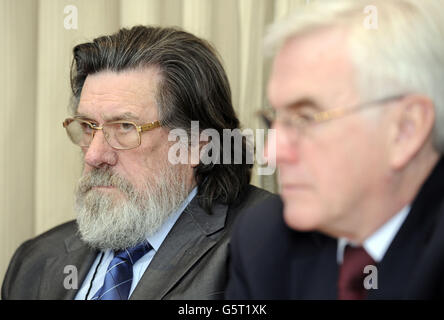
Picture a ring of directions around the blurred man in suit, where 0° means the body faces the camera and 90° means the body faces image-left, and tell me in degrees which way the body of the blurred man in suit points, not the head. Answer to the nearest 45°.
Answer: approximately 45°

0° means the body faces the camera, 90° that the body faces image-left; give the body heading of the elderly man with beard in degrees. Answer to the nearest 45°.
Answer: approximately 45°

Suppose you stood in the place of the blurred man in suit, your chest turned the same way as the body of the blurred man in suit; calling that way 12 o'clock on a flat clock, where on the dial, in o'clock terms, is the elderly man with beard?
The elderly man with beard is roughly at 3 o'clock from the blurred man in suit.

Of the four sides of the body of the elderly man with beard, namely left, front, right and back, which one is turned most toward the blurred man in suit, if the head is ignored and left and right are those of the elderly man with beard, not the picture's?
left
